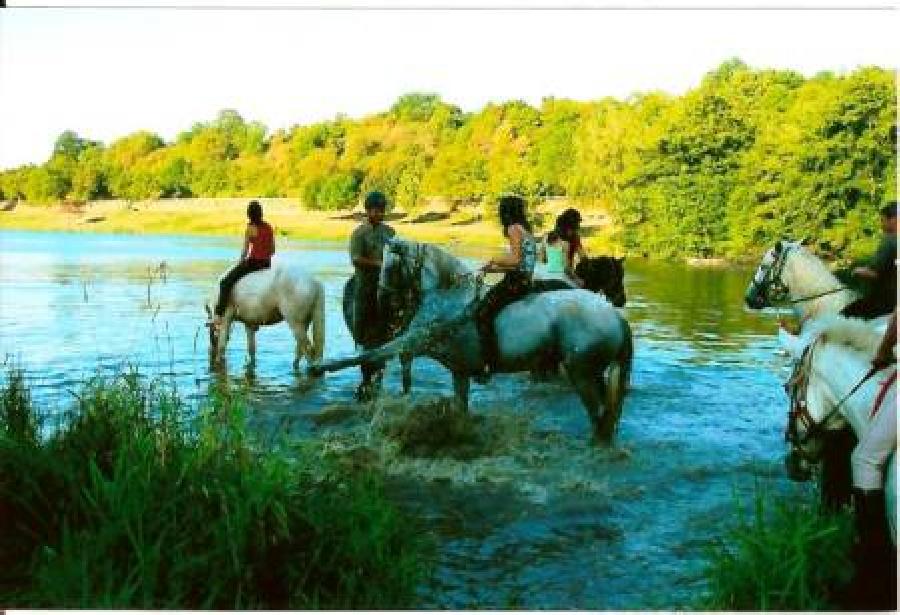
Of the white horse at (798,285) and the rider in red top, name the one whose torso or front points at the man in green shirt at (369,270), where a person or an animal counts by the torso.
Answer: the white horse

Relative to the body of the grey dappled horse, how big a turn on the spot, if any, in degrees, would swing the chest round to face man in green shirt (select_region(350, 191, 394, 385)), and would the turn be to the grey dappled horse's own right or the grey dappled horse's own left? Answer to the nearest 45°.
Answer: approximately 45° to the grey dappled horse's own right

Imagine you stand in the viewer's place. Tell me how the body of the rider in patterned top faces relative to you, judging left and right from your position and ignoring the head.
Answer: facing to the left of the viewer

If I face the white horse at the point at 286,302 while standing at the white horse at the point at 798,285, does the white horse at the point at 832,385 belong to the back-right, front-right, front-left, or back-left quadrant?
back-left

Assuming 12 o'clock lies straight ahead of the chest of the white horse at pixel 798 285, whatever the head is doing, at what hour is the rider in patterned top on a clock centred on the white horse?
The rider in patterned top is roughly at 11 o'clock from the white horse.

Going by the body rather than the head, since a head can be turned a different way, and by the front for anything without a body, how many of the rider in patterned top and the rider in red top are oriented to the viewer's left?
2

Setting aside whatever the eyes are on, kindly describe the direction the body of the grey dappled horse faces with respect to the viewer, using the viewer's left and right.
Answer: facing to the left of the viewer

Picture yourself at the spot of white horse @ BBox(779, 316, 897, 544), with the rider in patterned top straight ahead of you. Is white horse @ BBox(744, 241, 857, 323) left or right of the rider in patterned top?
right

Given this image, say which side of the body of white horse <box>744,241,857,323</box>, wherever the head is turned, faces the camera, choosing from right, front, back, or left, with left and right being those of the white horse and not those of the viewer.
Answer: left

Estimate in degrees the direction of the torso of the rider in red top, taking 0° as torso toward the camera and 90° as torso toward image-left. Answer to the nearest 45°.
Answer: approximately 90°

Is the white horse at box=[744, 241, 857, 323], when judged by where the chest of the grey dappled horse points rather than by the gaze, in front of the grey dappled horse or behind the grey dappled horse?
behind
